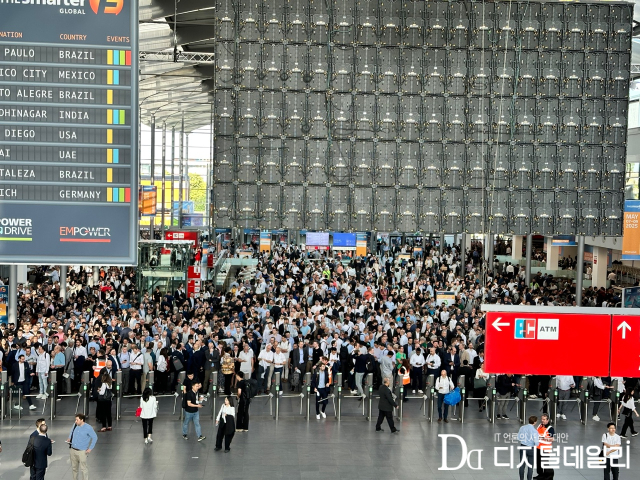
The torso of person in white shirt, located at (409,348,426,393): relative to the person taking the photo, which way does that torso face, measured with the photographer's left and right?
facing the viewer

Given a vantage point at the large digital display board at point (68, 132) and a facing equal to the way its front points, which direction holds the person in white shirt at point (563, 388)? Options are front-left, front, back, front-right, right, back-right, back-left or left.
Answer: left

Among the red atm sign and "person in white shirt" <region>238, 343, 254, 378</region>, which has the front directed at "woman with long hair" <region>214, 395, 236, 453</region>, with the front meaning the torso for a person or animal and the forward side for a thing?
the person in white shirt

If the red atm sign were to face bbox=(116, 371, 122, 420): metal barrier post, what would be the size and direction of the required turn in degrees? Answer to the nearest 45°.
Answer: approximately 90° to its right

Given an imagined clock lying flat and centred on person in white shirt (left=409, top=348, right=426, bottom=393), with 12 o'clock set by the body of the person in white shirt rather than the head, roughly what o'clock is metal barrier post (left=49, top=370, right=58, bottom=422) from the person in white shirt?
The metal barrier post is roughly at 2 o'clock from the person in white shirt.

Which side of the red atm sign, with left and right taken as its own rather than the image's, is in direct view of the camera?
front

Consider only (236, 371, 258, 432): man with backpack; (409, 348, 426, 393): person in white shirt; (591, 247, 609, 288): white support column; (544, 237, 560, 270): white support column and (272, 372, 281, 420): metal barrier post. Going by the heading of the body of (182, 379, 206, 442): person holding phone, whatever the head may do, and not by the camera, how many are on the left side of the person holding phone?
5

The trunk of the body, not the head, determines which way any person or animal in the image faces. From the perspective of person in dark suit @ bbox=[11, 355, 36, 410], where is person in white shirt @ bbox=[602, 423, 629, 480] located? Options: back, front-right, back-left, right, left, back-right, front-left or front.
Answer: front-left

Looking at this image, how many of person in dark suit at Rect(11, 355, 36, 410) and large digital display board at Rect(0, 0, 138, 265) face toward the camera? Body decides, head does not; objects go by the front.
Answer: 2

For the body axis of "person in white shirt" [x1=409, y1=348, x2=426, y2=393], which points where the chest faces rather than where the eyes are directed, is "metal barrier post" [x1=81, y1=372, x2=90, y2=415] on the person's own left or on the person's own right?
on the person's own right

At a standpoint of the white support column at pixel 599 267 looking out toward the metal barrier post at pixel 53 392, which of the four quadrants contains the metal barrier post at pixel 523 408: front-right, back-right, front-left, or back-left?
front-left

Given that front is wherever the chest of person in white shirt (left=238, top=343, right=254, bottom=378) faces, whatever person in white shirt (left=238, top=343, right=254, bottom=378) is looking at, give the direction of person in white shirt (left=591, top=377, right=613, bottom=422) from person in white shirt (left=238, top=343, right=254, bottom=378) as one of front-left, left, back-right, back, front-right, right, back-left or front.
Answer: left

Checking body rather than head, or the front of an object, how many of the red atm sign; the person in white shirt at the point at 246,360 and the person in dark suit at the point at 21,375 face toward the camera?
3

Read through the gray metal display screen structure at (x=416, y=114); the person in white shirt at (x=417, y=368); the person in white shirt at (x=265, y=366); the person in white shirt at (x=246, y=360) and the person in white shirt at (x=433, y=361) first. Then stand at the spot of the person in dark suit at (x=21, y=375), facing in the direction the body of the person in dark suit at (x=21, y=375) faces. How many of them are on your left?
5
